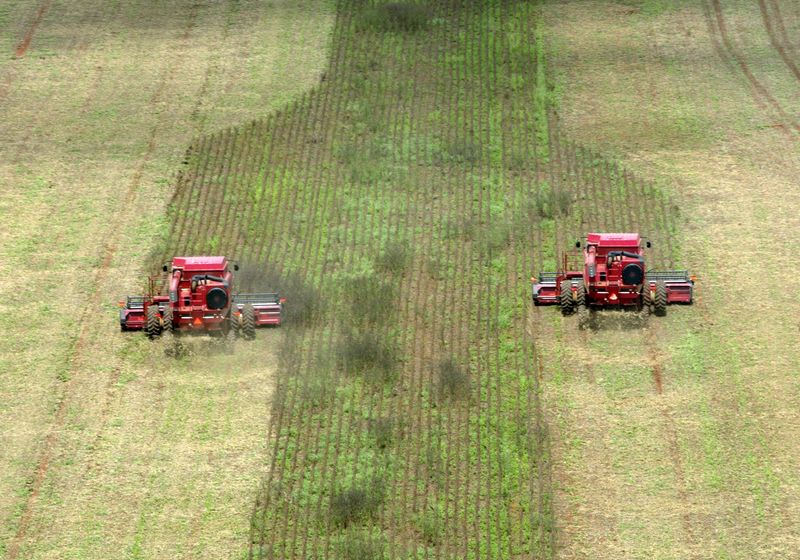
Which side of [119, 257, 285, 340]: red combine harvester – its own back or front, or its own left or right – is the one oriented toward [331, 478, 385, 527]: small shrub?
back

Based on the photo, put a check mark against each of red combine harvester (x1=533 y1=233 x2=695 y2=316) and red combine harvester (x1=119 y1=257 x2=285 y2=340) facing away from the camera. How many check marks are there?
2

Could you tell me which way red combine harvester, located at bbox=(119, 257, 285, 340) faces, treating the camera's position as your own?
facing away from the viewer

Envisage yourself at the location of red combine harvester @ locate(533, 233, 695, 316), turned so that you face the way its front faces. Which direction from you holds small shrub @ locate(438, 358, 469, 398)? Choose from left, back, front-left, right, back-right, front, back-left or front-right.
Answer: back-left

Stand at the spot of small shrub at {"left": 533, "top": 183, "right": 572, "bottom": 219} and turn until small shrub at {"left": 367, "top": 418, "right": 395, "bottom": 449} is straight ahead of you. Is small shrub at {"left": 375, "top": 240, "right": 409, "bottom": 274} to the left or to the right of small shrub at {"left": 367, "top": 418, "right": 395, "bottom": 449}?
right

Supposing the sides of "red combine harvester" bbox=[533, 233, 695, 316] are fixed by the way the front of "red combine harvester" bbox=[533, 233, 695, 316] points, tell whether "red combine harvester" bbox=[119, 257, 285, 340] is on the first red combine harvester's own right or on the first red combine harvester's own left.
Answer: on the first red combine harvester's own left

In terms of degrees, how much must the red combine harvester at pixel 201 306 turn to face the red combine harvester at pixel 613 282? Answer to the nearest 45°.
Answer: approximately 90° to its right

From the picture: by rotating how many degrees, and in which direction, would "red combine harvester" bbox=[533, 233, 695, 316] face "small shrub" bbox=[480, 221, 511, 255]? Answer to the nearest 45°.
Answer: approximately 45° to its left

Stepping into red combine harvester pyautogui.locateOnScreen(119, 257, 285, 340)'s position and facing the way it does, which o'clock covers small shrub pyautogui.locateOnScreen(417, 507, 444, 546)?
The small shrub is roughly at 5 o'clock from the red combine harvester.

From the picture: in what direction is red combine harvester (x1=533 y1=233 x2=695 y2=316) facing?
away from the camera
